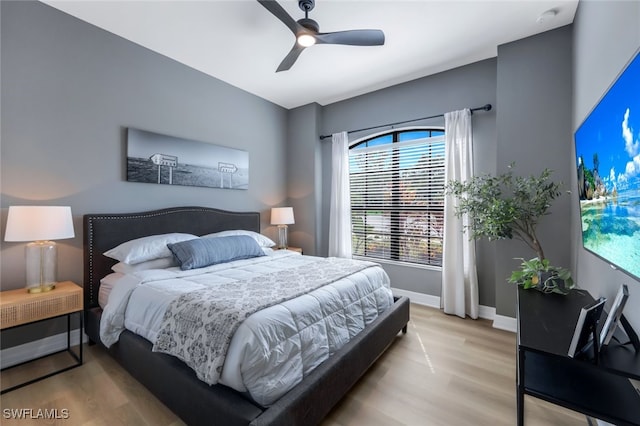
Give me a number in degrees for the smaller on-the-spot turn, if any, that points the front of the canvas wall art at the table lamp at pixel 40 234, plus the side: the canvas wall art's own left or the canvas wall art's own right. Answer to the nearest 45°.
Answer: approximately 90° to the canvas wall art's own right

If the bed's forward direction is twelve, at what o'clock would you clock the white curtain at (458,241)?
The white curtain is roughly at 10 o'clock from the bed.

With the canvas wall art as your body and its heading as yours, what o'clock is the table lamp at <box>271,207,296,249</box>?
The table lamp is roughly at 10 o'clock from the canvas wall art.

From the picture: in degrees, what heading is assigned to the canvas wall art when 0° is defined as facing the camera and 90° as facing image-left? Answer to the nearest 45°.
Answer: approximately 315°

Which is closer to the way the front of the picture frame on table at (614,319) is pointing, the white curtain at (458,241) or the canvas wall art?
the canvas wall art

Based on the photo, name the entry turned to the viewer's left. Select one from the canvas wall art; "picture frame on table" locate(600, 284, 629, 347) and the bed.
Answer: the picture frame on table

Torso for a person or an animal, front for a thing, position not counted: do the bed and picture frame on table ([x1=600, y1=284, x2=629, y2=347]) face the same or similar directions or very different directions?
very different directions

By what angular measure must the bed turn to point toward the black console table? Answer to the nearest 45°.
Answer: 0° — it already faces it

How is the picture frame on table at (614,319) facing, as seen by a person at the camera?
facing to the left of the viewer

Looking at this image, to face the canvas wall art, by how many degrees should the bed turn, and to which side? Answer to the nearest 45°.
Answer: approximately 135° to its left

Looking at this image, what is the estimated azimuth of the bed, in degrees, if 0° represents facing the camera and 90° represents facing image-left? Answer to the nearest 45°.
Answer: approximately 315°

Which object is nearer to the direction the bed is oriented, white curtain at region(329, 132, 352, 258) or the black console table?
the black console table

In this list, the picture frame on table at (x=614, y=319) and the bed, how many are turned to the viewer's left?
1
